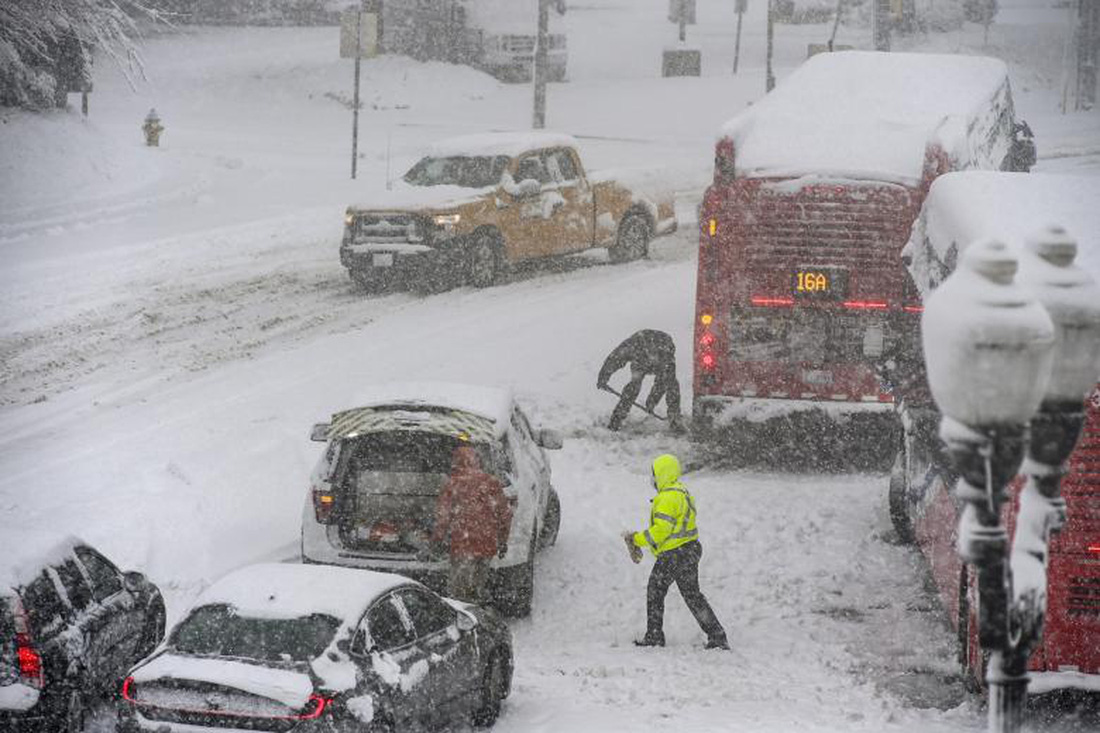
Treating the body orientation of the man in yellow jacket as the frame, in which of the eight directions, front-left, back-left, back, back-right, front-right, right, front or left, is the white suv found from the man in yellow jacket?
front

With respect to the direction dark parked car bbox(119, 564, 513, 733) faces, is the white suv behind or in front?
in front

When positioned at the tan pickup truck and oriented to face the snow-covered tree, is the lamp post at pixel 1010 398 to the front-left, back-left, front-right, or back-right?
back-left

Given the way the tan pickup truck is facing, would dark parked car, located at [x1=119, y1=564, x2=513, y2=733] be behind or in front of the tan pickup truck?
in front

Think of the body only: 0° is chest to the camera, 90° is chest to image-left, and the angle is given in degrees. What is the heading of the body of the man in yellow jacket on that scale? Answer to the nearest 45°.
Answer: approximately 90°

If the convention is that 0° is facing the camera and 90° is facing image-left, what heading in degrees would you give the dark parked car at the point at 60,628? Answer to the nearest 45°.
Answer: approximately 225°

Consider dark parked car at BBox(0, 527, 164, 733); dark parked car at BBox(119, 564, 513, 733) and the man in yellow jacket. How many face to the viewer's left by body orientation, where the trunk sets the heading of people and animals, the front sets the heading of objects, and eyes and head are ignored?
1

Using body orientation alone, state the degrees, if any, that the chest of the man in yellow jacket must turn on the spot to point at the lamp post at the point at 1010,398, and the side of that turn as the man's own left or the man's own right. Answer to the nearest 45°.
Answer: approximately 90° to the man's own left

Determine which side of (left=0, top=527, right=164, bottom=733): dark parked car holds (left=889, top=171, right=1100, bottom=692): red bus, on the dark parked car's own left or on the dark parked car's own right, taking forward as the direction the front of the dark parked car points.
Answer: on the dark parked car's own right

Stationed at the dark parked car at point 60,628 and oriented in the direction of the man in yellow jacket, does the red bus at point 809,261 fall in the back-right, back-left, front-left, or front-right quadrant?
front-left

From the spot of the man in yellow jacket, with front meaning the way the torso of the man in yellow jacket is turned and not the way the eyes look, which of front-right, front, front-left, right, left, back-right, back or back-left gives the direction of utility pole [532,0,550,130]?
right

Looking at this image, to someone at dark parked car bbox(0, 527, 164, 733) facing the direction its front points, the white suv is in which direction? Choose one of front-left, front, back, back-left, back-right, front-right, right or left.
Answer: front

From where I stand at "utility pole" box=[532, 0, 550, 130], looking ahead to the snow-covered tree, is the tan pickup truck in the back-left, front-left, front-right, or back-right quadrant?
front-left

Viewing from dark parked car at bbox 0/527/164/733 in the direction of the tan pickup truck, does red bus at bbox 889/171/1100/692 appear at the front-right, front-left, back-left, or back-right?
front-right

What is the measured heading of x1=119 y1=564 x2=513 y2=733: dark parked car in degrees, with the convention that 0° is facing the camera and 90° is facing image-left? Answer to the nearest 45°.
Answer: approximately 225°

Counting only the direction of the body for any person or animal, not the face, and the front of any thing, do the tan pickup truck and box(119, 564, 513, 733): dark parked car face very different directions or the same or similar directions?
very different directions
